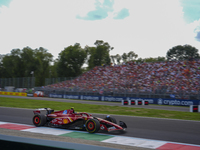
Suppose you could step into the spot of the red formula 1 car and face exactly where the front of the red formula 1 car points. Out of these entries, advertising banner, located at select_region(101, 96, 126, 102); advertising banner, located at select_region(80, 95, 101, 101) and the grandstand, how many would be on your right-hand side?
0

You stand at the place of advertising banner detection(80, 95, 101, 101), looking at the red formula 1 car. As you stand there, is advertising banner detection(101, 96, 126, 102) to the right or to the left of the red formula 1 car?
left

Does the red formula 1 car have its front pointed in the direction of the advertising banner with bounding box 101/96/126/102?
no

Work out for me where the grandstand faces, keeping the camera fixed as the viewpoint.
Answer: facing the viewer and to the left of the viewer

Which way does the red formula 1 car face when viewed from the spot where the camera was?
facing the viewer and to the right of the viewer

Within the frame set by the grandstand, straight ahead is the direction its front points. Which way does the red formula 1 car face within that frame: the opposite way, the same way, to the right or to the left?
to the left

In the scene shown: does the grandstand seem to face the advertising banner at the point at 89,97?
no

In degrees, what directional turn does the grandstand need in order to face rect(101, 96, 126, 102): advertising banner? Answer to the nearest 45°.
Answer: approximately 45° to its right

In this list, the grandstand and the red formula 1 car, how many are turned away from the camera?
0

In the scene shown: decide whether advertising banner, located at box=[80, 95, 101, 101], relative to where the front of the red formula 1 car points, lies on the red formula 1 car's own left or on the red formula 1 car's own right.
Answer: on the red formula 1 car's own left

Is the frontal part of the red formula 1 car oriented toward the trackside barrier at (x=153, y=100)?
no
